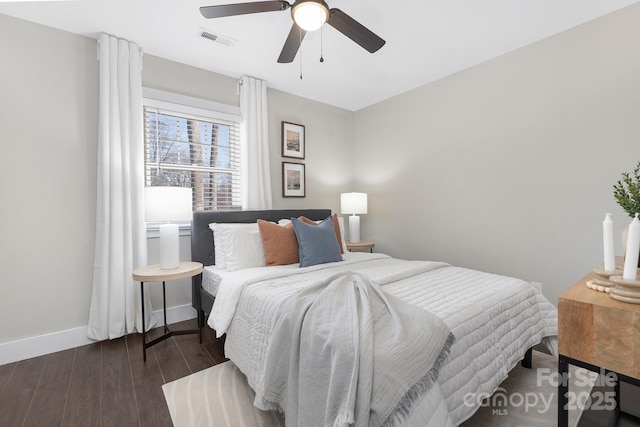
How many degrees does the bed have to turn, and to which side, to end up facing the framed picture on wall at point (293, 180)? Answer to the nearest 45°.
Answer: approximately 180°

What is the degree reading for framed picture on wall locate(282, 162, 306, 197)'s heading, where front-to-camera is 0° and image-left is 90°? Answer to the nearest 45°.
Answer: approximately 315°

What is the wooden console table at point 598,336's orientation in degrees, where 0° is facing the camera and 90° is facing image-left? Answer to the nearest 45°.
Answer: approximately 45°

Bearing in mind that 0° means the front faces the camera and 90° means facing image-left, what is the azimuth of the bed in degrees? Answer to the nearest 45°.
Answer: approximately 315°

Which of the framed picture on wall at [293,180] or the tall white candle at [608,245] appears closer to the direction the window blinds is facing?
the tall white candle

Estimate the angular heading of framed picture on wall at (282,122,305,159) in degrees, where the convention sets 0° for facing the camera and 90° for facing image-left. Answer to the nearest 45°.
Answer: approximately 315°
